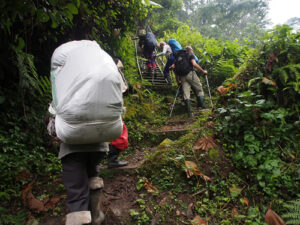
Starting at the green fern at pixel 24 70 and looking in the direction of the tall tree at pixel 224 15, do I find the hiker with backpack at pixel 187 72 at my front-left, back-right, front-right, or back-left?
front-right

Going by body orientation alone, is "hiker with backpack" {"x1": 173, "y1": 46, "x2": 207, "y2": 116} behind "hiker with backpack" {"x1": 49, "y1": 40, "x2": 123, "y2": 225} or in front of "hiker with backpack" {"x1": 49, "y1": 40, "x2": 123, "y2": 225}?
in front

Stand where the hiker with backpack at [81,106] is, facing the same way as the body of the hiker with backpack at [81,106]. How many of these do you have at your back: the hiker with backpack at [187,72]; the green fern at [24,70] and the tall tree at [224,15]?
0

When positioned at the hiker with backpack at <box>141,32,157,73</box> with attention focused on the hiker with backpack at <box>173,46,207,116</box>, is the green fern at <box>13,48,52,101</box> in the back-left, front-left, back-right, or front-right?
front-right

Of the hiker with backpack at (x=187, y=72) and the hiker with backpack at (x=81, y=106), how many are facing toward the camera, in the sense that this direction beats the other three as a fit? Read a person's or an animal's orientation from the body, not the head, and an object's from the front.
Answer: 0

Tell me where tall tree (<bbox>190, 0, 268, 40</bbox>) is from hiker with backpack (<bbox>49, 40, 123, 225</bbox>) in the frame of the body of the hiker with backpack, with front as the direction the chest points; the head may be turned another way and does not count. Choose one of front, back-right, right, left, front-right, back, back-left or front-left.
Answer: front-right

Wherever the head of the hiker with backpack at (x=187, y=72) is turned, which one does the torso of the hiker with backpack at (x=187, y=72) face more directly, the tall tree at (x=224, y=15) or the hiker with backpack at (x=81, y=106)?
the tall tree

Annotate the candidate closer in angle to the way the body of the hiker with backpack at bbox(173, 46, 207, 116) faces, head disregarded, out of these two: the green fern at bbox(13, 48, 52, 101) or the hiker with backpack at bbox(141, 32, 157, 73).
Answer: the hiker with backpack

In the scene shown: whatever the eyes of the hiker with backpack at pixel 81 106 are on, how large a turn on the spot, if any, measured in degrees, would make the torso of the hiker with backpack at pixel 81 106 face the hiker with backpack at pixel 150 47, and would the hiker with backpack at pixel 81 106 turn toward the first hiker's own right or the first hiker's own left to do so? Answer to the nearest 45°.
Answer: approximately 45° to the first hiker's own right

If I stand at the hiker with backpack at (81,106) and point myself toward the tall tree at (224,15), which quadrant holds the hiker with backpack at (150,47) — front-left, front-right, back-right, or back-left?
front-left

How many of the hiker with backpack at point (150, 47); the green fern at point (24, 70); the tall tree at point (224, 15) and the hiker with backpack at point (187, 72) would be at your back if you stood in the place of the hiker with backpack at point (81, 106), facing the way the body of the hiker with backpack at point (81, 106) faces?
0

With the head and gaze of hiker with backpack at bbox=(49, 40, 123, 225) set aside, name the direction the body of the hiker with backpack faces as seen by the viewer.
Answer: away from the camera
